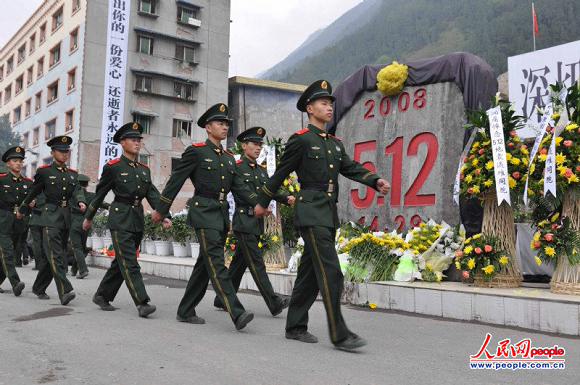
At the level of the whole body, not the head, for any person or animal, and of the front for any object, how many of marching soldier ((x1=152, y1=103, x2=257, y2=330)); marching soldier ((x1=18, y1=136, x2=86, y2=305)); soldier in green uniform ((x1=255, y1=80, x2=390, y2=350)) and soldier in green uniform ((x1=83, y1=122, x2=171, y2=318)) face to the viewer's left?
0

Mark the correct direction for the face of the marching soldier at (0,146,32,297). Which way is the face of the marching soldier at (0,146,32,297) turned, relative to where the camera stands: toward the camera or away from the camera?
toward the camera

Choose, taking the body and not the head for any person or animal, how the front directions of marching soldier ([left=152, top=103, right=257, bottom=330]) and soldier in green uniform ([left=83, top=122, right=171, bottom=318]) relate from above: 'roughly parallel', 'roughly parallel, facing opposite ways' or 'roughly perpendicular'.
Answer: roughly parallel

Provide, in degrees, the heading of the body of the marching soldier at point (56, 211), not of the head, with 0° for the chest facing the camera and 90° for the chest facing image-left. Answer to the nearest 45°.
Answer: approximately 315°

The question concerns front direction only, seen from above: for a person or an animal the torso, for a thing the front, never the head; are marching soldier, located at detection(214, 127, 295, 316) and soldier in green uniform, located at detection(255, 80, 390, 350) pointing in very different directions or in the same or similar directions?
same or similar directions

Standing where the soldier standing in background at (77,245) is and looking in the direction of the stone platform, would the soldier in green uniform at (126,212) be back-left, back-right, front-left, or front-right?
front-right

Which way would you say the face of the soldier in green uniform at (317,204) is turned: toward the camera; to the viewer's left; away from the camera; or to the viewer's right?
to the viewer's right

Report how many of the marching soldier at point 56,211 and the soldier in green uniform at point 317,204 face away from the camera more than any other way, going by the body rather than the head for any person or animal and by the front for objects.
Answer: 0

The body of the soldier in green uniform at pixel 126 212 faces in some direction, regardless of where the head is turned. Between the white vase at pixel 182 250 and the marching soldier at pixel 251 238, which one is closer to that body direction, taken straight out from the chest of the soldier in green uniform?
the marching soldier

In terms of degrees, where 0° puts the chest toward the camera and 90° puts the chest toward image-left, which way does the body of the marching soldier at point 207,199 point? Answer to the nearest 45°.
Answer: approximately 315°

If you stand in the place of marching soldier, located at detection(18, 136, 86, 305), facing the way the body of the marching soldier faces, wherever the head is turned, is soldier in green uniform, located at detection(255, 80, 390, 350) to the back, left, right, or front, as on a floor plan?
front

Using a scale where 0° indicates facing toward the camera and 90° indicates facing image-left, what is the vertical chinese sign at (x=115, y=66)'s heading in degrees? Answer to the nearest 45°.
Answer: approximately 0°

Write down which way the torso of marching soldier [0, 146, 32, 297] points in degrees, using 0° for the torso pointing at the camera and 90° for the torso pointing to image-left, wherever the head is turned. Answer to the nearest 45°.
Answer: approximately 315°

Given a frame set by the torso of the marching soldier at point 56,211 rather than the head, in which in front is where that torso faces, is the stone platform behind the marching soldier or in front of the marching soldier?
in front

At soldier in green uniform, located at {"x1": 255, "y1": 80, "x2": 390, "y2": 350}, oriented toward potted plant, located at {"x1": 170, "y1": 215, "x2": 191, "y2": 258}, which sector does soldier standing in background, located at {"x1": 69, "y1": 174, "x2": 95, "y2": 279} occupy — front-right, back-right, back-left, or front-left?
front-left

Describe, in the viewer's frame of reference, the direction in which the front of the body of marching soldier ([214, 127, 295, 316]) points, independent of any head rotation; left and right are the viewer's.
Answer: facing the viewer and to the right of the viewer

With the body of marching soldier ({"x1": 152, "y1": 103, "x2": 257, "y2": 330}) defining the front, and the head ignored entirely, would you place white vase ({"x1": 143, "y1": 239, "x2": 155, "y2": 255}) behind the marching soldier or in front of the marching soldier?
behind

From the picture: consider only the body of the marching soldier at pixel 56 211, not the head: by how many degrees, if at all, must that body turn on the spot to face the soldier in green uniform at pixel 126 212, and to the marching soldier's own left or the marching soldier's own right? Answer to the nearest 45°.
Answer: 0° — they already face them
